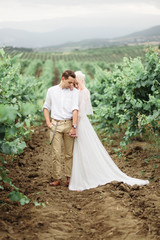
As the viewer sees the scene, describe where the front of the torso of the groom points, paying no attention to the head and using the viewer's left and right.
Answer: facing the viewer
